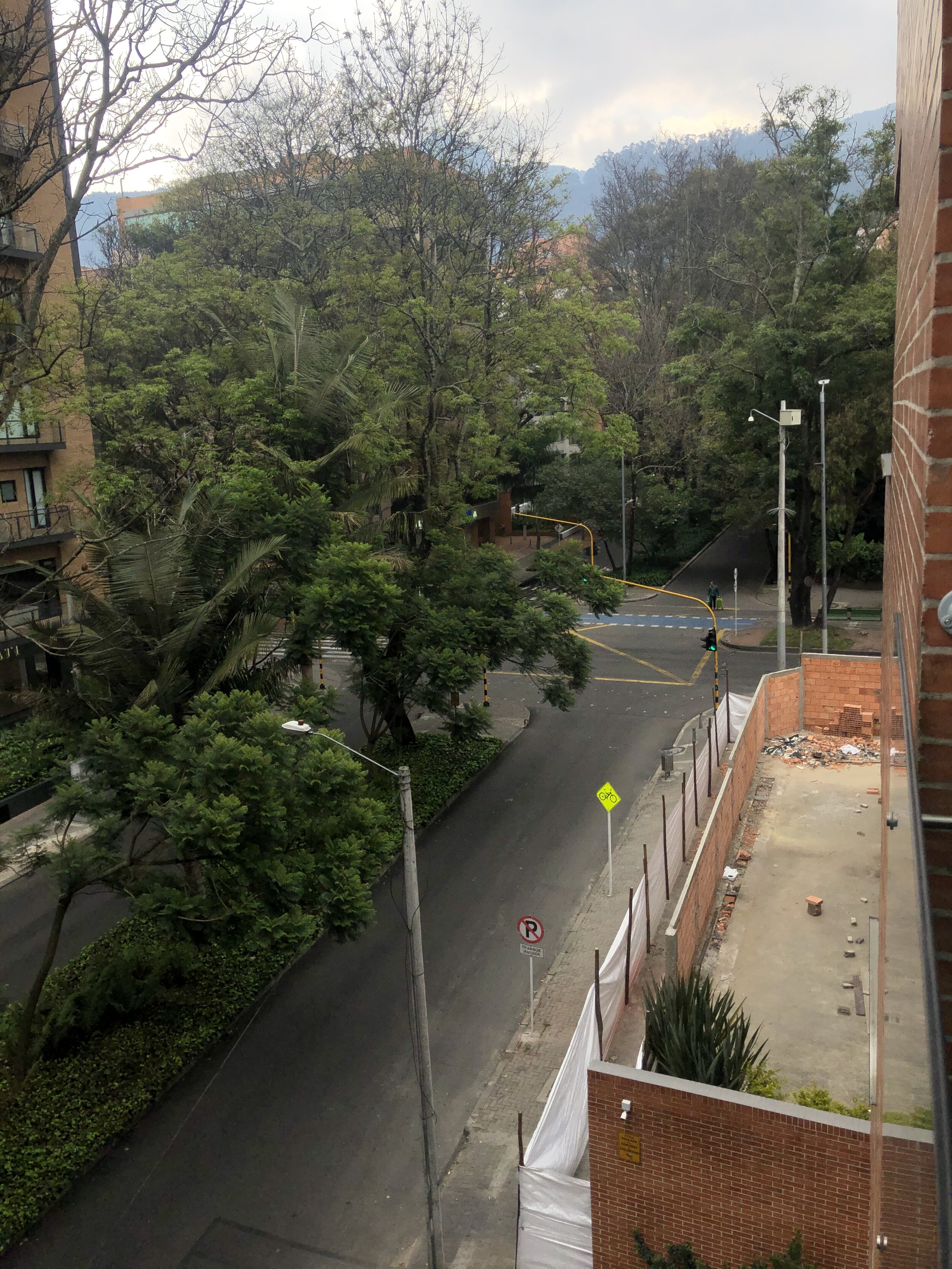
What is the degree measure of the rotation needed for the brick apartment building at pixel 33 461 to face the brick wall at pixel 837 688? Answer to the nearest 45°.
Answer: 0° — it already faces it

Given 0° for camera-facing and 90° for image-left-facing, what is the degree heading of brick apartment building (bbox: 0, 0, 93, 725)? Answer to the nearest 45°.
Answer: approximately 315°

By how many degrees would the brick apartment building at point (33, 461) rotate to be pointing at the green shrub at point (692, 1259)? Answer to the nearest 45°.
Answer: approximately 45° to its right

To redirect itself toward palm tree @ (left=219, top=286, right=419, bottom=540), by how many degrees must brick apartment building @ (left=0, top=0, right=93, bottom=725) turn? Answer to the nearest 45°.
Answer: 0° — it already faces it

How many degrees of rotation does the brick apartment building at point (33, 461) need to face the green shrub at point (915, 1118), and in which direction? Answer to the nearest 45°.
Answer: approximately 45° to its right

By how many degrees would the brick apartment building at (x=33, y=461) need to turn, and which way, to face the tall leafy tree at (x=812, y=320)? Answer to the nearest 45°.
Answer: approximately 45° to its left

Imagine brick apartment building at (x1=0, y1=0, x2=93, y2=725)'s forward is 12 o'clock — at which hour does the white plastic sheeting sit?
The white plastic sheeting is roughly at 1 o'clock from the brick apartment building.

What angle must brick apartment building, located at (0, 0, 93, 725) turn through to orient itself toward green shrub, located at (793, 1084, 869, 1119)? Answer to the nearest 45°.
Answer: approximately 45° to its right

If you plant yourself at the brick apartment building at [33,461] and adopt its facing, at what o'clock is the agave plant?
The agave plant is roughly at 1 o'clock from the brick apartment building.

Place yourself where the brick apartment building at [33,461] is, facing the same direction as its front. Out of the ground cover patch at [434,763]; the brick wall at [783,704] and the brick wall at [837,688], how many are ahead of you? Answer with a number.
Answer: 3

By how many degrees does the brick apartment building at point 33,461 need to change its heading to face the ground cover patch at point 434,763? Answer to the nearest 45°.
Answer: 0° — it already faces it
